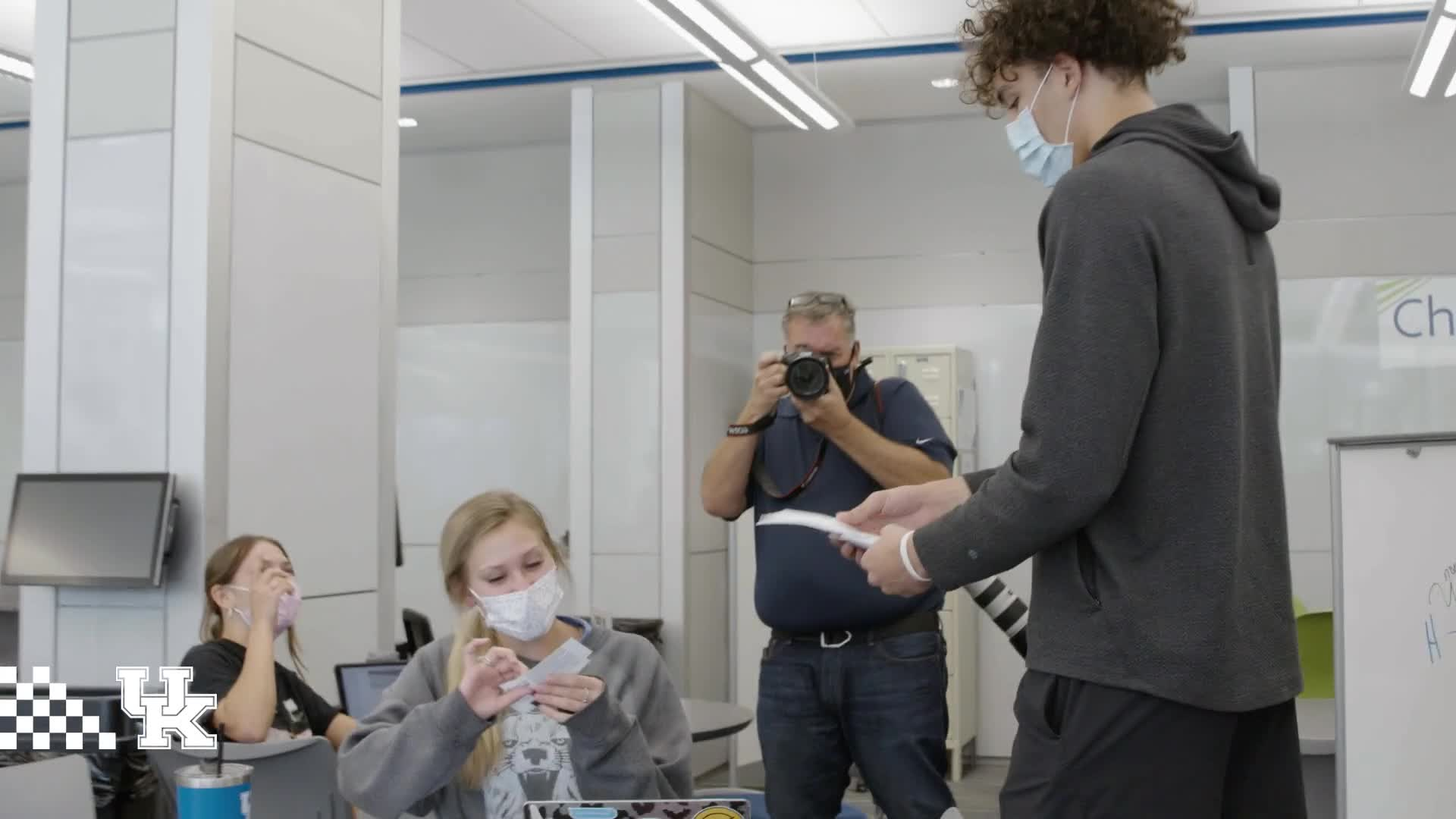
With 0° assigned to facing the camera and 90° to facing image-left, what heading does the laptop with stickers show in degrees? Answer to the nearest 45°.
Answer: approximately 180°

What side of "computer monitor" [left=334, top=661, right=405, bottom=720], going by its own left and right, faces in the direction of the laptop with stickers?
front

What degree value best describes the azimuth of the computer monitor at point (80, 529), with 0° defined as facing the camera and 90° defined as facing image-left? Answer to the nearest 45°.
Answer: approximately 45°

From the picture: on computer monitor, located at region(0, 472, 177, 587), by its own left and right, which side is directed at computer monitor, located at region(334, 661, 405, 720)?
left

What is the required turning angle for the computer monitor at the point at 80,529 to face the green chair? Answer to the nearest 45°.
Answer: approximately 135° to its left

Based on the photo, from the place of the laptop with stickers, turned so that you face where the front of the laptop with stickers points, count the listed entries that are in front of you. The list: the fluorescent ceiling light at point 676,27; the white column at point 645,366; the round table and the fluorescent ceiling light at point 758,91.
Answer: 4

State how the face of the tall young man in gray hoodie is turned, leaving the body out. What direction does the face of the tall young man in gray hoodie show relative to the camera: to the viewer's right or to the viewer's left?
to the viewer's left

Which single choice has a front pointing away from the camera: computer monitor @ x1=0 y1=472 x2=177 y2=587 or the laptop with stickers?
the laptop with stickers

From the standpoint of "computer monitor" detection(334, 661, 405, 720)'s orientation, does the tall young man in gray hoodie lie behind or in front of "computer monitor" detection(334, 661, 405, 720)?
in front
